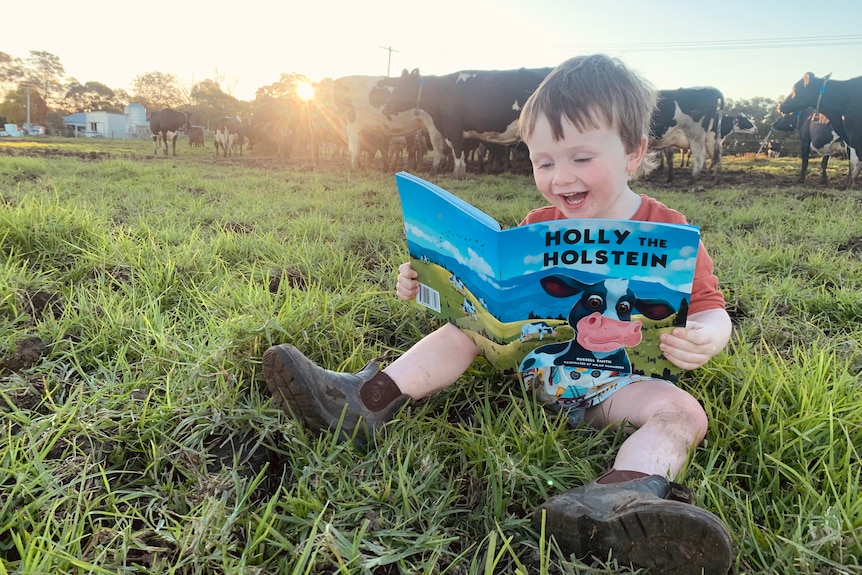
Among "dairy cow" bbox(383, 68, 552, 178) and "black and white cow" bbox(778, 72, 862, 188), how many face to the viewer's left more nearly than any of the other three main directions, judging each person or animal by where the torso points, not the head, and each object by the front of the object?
2

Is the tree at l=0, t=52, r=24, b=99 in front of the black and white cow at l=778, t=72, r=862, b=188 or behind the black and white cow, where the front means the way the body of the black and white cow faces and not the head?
in front

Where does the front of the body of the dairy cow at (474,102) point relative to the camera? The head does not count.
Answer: to the viewer's left

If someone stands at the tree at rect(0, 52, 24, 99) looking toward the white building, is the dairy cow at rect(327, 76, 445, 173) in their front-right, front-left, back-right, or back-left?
front-right

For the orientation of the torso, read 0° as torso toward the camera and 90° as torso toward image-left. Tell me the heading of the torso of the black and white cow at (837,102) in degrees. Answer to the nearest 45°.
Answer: approximately 90°

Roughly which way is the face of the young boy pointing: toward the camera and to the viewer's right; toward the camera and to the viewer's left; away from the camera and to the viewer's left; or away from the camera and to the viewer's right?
toward the camera and to the viewer's left

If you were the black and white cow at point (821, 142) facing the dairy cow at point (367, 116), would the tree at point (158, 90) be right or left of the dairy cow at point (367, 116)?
right

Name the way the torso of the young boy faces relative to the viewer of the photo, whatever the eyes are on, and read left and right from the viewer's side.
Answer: facing the viewer and to the left of the viewer

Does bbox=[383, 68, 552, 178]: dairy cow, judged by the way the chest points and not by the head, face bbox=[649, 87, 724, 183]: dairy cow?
no
